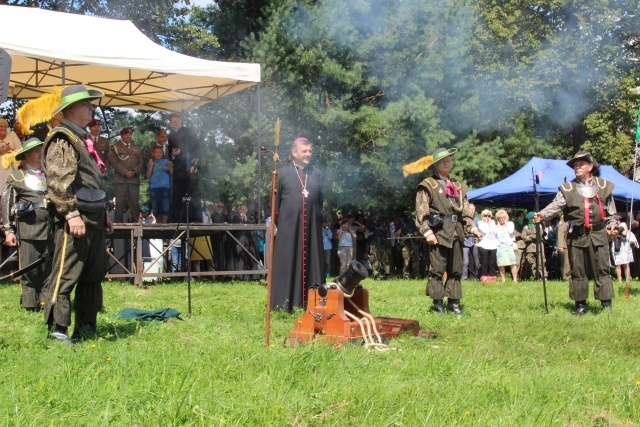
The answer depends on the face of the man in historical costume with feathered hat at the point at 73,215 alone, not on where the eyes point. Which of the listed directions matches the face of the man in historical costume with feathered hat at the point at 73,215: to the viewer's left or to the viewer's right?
to the viewer's right

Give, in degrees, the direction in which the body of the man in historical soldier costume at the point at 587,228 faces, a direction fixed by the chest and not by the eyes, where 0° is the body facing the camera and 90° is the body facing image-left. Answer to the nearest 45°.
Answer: approximately 0°

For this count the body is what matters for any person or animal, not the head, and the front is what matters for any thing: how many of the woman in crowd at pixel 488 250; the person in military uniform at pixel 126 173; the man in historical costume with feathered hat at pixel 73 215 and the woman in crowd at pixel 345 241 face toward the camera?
3

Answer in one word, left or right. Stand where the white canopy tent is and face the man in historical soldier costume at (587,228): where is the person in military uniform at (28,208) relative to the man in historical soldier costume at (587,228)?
right

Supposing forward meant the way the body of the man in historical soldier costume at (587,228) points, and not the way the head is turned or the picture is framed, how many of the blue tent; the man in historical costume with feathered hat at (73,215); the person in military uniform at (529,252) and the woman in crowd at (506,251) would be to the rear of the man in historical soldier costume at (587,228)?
3

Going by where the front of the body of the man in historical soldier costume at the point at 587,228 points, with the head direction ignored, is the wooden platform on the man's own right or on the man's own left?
on the man's own right

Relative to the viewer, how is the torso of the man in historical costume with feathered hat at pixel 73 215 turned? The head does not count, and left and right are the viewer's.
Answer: facing to the right of the viewer
